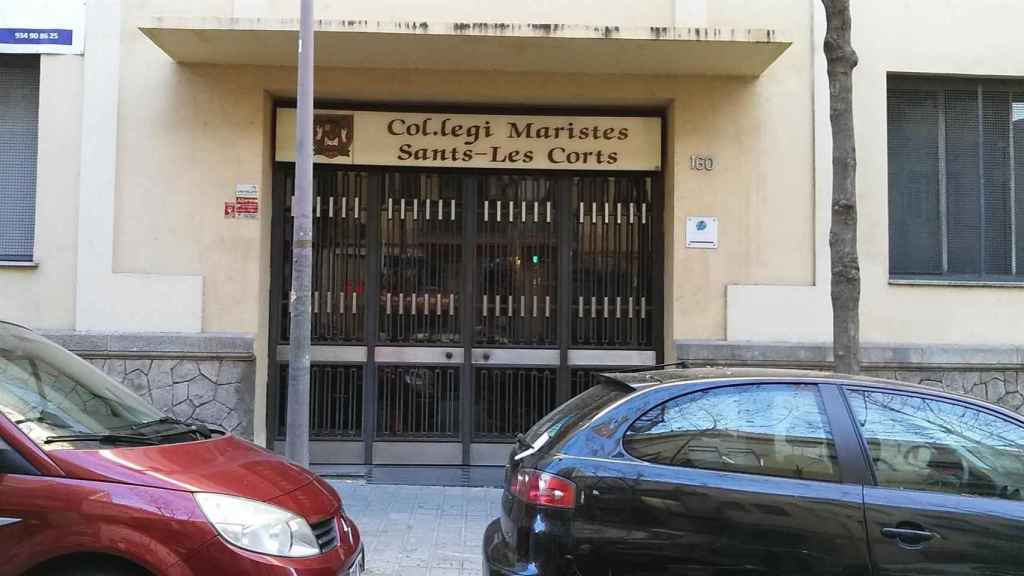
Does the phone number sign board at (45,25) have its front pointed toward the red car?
yes

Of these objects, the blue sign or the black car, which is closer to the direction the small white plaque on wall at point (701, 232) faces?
the black car

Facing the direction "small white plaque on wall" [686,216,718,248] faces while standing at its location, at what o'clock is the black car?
The black car is roughly at 12 o'clock from the small white plaque on wall.

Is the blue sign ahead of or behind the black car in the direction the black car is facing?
behind

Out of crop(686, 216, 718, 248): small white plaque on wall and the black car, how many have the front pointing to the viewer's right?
1

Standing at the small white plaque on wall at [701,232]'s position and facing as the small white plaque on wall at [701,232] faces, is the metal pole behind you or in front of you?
in front

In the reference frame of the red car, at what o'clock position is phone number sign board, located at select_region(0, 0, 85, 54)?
The phone number sign board is roughly at 7 o'clock from the red car.

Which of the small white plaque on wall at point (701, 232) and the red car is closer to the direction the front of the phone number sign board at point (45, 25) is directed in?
the red car

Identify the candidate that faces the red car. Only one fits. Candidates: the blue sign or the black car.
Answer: the blue sign

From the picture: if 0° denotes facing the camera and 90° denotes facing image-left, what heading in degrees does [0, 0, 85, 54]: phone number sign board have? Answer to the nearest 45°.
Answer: approximately 0°

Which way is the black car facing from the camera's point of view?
to the viewer's right
